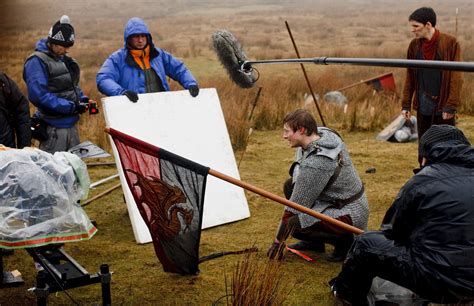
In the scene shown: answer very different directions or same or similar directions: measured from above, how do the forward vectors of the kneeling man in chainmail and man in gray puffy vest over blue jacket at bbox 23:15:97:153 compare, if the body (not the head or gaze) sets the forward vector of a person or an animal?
very different directions

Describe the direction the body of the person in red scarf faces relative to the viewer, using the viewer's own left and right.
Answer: facing the viewer and to the left of the viewer

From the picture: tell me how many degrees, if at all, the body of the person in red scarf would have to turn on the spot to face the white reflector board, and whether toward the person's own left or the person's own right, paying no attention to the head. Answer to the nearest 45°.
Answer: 0° — they already face it

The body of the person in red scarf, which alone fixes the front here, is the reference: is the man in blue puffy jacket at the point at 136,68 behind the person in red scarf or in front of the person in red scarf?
in front

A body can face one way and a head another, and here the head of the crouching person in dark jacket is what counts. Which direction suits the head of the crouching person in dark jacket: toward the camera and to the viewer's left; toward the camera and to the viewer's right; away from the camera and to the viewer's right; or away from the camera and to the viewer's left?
away from the camera and to the viewer's left

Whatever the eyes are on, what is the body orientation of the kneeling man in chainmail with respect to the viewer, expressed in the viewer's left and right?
facing to the left of the viewer

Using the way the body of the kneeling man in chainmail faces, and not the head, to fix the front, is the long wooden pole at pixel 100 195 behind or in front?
in front

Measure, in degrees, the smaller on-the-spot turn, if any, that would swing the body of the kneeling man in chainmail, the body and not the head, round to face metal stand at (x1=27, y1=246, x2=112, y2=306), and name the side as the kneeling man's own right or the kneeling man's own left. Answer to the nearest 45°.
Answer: approximately 45° to the kneeling man's own left

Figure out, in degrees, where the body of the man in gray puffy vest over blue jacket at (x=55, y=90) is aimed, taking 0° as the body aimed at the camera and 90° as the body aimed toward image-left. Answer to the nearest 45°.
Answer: approximately 315°

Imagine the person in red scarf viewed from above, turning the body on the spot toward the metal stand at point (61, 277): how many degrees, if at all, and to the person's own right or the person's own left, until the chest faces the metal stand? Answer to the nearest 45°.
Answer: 0° — they already face it

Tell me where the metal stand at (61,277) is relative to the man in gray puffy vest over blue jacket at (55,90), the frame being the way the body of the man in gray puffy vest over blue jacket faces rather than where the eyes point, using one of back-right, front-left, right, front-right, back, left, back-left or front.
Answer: front-right

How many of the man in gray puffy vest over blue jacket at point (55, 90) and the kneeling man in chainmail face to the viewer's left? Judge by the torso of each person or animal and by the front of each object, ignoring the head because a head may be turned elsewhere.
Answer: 1
